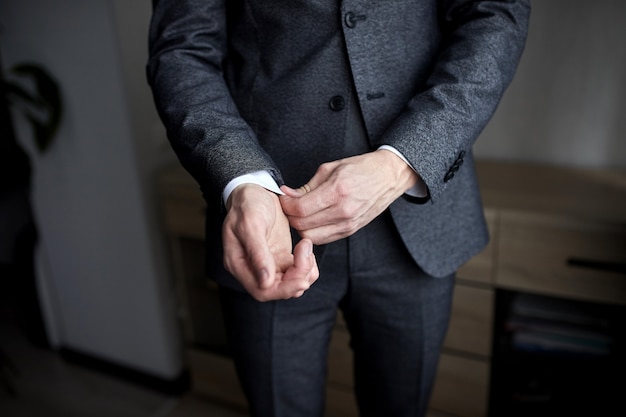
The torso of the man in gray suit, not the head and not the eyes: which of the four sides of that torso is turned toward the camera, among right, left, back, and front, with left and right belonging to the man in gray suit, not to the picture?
front

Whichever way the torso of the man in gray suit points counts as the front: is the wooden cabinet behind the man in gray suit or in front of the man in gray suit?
behind
